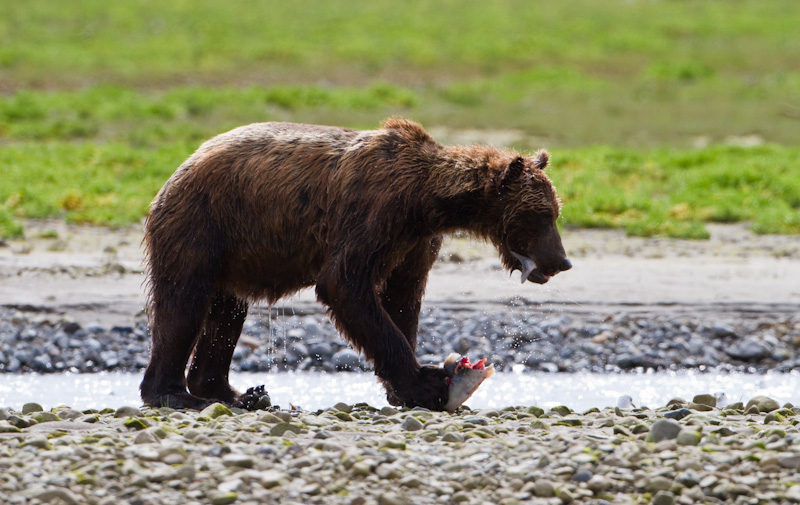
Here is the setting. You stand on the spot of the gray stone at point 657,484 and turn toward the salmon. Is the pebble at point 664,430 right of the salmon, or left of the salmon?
right

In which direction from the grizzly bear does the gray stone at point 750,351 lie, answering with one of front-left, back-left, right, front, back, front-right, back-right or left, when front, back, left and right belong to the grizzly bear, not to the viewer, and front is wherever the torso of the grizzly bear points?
front-left

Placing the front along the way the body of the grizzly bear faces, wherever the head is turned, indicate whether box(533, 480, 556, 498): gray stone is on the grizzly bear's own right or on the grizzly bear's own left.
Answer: on the grizzly bear's own right

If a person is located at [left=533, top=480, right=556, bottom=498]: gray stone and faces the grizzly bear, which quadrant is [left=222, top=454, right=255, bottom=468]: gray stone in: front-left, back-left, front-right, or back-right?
front-left

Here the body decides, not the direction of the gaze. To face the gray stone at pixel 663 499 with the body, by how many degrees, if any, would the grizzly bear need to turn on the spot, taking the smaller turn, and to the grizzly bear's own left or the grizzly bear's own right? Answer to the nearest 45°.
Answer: approximately 45° to the grizzly bear's own right

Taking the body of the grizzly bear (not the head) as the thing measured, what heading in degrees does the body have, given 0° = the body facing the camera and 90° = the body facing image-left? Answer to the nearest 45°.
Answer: approximately 270°

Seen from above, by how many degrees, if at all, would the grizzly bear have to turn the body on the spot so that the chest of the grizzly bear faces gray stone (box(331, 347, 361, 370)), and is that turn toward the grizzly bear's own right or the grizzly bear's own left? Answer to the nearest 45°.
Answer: approximately 90° to the grizzly bear's own left

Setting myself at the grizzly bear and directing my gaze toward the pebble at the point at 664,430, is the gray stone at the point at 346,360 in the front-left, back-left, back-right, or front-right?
back-left

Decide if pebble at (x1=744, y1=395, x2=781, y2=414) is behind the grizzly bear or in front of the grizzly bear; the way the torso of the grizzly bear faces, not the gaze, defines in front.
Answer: in front

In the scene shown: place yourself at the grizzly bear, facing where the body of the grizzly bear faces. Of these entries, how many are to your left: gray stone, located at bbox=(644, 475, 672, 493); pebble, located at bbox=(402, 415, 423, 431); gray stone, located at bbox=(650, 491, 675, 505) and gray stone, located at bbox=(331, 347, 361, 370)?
1

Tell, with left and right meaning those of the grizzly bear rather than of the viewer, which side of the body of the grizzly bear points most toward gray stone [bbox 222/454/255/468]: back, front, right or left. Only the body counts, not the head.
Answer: right

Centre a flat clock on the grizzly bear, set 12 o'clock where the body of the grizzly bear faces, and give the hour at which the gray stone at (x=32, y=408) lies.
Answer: The gray stone is roughly at 6 o'clock from the grizzly bear.

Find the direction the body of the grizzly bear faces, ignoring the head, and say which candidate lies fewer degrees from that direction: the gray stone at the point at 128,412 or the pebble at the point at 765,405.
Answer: the pebble

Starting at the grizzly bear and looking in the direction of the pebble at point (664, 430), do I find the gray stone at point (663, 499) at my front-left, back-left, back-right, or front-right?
front-right

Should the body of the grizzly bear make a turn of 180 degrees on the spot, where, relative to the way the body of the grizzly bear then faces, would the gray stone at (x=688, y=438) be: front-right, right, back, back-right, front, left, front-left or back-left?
back-left

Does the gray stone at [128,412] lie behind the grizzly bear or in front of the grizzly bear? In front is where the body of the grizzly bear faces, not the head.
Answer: behind
